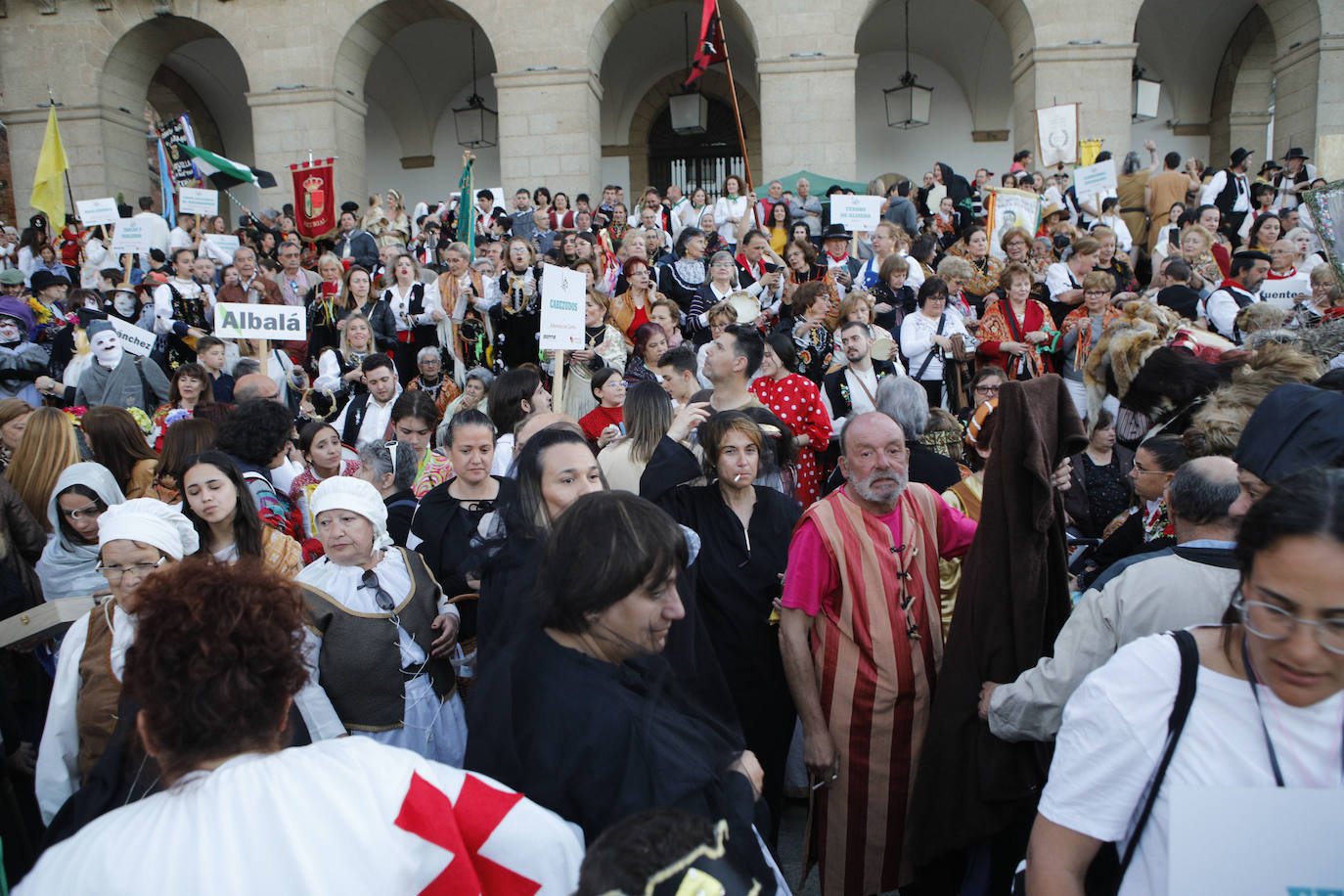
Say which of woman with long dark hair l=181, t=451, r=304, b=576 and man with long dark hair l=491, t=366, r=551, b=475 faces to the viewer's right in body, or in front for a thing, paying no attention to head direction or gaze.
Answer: man with long dark hair l=491, t=366, r=551, b=475

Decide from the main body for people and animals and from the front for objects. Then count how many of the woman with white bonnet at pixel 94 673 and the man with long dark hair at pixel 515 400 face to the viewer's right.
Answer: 1

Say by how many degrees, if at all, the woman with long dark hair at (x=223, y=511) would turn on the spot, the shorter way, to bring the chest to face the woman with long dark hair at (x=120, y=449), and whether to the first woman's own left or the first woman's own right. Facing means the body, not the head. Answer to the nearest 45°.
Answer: approximately 135° to the first woman's own right

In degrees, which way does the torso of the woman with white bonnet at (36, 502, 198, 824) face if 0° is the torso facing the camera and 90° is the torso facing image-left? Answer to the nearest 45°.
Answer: approximately 0°

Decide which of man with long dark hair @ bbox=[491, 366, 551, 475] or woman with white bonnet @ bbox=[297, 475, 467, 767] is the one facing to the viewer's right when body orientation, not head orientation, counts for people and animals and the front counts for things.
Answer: the man with long dark hair
